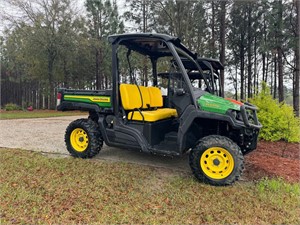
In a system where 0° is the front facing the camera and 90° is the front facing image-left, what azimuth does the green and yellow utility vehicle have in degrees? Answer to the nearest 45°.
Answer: approximately 315°

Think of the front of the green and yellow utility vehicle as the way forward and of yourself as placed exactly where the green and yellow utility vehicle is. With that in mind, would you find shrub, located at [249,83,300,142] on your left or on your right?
on your left
